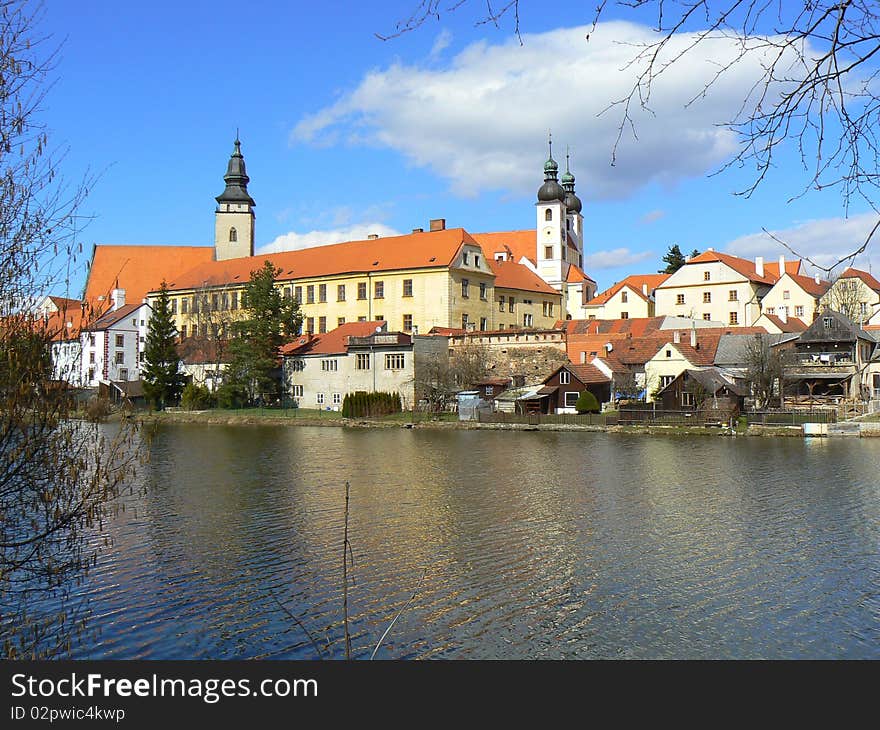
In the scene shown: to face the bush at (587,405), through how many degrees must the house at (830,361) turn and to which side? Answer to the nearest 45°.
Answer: approximately 45° to its right

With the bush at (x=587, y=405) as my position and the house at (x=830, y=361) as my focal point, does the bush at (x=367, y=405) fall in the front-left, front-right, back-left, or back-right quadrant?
back-left

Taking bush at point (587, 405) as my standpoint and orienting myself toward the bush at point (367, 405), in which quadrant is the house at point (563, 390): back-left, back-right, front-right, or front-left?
front-right

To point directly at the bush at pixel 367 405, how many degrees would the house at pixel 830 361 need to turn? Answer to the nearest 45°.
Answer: approximately 90° to its right

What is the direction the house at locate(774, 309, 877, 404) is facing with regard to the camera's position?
facing the viewer

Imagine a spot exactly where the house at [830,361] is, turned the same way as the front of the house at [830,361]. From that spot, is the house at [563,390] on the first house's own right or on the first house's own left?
on the first house's own right

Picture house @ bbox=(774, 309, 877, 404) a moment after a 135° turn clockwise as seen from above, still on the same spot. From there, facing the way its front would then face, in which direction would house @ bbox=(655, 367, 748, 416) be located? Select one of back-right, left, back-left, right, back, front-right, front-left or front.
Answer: left
